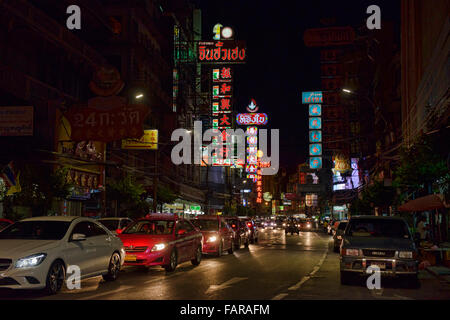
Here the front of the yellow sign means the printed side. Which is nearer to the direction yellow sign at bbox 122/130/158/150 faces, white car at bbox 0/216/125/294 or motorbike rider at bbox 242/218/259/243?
the white car

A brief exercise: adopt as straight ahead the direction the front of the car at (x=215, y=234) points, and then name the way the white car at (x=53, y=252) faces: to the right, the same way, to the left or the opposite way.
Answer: the same way

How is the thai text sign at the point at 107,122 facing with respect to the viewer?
toward the camera

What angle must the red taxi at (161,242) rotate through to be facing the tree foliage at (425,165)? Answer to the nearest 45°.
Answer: approximately 135° to its left

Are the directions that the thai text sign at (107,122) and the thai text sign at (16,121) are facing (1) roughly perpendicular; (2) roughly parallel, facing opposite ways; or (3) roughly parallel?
roughly parallel

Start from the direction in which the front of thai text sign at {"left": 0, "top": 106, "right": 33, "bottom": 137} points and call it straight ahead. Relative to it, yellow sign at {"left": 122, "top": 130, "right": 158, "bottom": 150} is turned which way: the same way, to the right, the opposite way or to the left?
the same way

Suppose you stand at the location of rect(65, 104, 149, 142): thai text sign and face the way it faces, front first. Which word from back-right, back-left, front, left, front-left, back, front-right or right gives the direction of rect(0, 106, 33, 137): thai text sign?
right

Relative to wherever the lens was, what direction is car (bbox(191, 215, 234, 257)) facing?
facing the viewer and to the left of the viewer

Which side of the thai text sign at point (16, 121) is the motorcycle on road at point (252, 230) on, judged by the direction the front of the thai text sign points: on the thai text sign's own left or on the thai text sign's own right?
on the thai text sign's own left

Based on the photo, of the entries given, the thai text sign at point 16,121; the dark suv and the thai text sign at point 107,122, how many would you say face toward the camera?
3

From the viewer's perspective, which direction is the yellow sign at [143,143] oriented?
toward the camera

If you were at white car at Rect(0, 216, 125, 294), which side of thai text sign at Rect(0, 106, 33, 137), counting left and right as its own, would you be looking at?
front

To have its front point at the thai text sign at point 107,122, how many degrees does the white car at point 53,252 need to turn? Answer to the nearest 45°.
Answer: approximately 135° to its right

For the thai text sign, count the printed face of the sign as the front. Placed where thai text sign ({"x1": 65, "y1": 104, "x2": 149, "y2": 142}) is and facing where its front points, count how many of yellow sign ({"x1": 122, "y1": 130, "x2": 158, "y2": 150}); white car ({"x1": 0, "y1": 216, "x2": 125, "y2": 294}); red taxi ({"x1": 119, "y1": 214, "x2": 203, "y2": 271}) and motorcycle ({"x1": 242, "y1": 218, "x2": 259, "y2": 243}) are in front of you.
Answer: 2

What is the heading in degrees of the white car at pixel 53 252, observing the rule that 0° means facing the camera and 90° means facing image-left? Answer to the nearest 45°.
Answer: approximately 45°

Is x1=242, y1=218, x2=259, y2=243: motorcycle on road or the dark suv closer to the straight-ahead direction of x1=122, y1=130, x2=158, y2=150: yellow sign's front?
the dark suv

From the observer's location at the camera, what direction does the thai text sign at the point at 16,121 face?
facing the viewer

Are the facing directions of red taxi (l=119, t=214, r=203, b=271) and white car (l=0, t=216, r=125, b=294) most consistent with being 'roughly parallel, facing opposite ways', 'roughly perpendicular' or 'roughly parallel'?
roughly parallel
